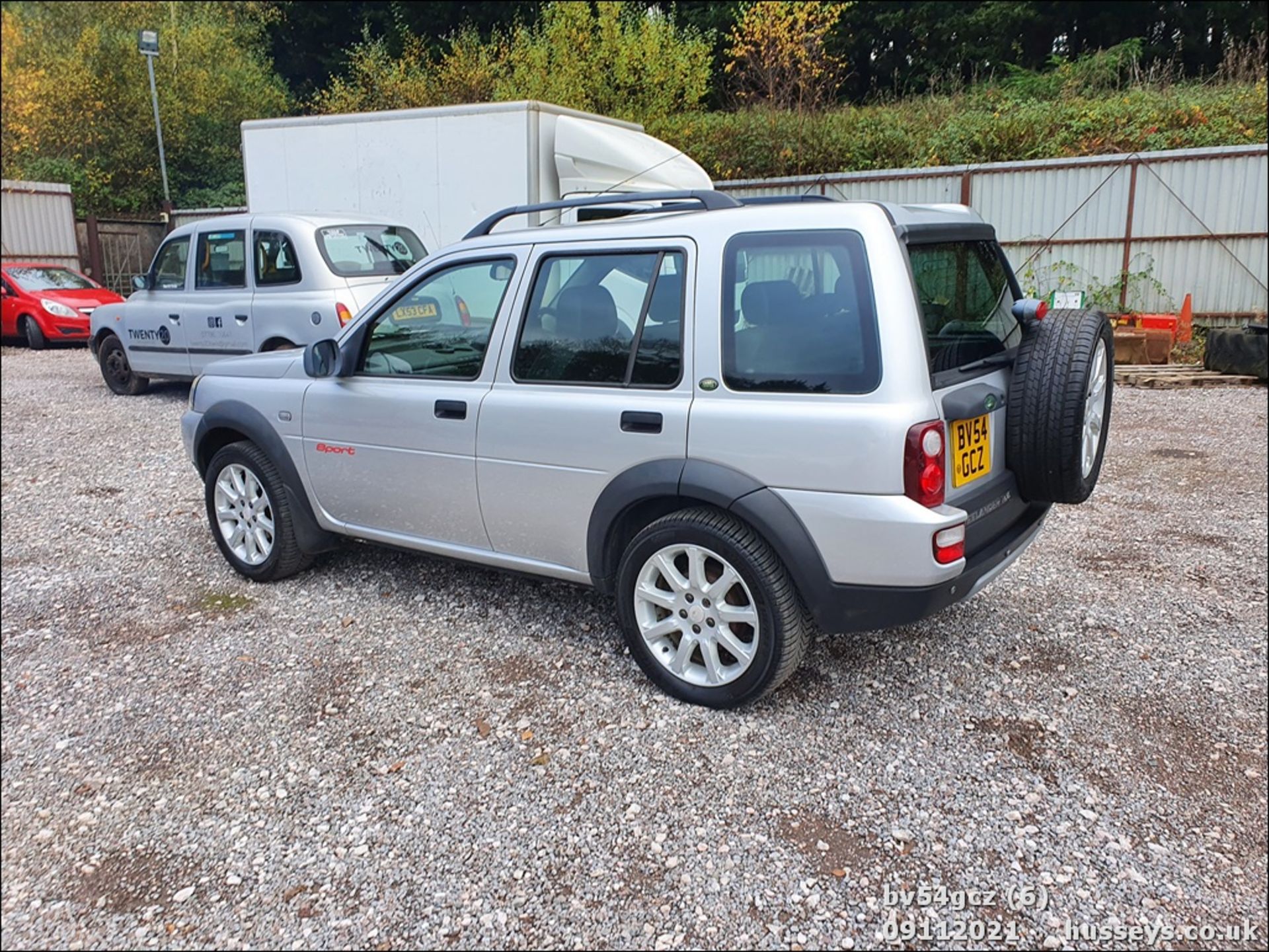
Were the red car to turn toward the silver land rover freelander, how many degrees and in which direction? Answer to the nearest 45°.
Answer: approximately 45° to its right

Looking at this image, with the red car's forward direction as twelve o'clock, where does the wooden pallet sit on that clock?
The wooden pallet is roughly at 12 o'clock from the red car.

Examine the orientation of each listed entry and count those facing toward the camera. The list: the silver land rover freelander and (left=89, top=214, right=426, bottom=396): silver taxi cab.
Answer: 0

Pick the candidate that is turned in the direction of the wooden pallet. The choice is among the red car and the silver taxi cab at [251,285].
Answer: the red car

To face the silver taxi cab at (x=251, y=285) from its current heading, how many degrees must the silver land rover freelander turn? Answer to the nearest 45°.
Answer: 0° — it already faces it

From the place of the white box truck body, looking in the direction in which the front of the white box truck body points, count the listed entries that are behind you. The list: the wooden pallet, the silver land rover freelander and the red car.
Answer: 1

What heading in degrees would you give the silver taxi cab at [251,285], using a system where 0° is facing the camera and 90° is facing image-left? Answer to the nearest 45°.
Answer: approximately 135°

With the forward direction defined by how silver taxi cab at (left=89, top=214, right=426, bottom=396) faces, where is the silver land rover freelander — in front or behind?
behind

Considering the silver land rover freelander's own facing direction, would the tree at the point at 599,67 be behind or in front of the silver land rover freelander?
in front

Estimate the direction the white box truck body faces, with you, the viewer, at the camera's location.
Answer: facing the viewer and to the right of the viewer

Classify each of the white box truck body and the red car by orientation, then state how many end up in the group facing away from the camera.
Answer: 0

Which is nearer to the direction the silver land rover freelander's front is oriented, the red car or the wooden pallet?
the red car

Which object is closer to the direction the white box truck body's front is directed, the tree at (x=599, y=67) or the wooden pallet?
the wooden pallet

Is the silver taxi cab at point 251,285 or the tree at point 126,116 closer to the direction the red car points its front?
the silver taxi cab

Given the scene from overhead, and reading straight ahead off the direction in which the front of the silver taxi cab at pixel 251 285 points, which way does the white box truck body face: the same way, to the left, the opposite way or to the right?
the opposite way
